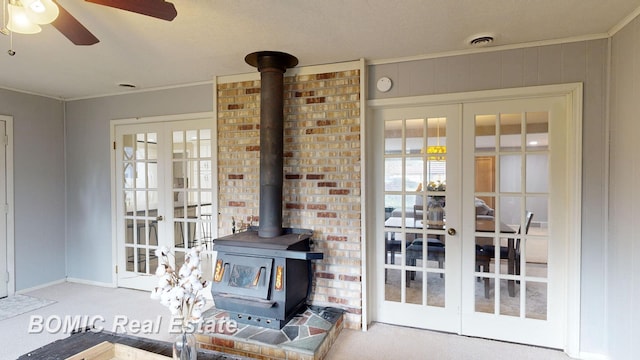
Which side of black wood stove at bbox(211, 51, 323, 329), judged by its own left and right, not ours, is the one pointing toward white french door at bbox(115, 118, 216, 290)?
right

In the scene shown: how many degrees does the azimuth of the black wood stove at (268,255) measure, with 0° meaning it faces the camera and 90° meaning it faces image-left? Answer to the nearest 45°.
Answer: approximately 45°

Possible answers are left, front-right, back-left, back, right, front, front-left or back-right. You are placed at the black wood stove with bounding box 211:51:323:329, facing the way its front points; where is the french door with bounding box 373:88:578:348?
back-left

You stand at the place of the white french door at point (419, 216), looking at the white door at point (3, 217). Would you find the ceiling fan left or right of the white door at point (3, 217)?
left

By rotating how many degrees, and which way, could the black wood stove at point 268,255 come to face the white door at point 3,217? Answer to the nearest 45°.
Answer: approximately 90° to its right

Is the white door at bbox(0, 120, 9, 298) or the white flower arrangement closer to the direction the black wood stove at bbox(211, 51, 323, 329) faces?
the white flower arrangement

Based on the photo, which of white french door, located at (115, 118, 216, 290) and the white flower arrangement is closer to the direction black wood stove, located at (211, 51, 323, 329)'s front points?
the white flower arrangement

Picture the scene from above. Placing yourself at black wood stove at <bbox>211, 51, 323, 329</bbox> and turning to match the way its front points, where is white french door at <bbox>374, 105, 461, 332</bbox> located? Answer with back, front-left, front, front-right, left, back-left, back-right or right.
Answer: back-left

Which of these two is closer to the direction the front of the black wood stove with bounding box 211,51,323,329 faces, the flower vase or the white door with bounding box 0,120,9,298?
the flower vase

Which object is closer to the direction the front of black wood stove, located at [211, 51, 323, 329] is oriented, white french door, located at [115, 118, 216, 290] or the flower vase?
the flower vase
